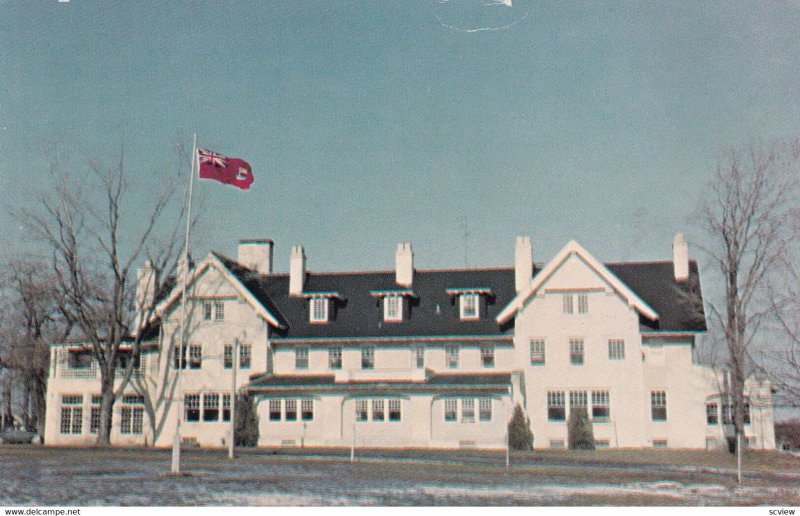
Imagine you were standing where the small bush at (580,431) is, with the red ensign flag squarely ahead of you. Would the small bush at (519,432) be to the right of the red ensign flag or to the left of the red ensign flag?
right

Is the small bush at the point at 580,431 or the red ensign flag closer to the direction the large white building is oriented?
the red ensign flag

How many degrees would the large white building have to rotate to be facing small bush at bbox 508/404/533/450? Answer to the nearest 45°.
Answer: approximately 45° to its left

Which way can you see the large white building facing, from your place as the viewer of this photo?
facing the viewer

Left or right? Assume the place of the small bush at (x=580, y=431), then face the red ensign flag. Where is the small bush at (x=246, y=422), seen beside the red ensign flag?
right

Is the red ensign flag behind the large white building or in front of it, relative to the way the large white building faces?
in front

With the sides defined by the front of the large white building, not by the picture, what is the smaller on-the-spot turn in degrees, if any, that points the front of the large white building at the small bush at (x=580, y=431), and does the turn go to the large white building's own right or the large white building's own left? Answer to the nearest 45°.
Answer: approximately 90° to the large white building's own left
